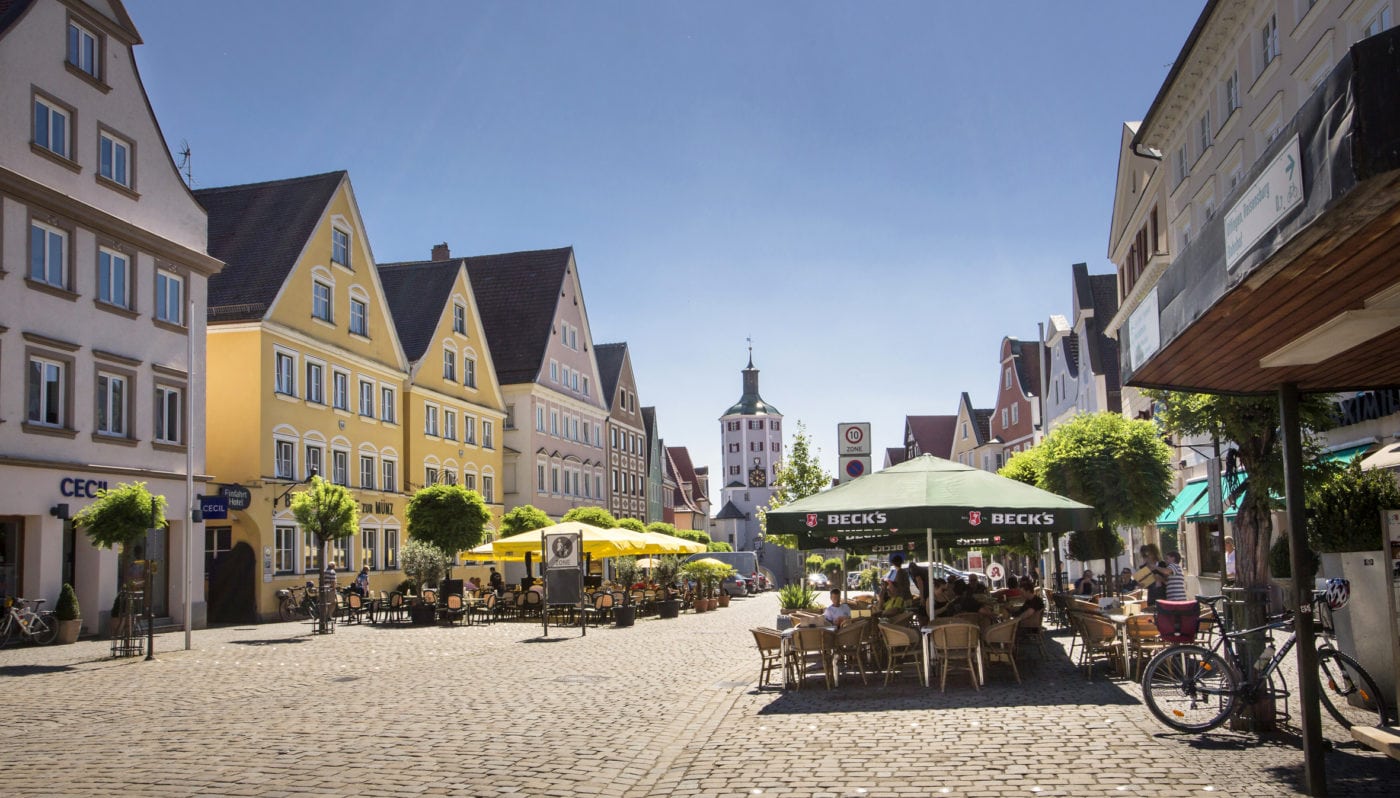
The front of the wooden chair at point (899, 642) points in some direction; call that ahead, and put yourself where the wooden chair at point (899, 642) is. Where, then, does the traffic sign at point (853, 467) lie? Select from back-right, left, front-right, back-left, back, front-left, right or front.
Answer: front-left

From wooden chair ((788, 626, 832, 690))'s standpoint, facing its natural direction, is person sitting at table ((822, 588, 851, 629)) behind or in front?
in front

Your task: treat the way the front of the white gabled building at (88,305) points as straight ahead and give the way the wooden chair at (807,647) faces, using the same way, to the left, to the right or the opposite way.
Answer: to the left

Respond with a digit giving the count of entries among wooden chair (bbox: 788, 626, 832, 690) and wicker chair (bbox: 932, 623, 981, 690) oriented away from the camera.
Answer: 2

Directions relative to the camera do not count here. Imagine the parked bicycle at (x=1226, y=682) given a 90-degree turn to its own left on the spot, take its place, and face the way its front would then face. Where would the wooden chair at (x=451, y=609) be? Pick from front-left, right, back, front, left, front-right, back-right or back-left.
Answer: front-left

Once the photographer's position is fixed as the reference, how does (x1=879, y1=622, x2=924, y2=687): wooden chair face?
facing away from the viewer and to the right of the viewer

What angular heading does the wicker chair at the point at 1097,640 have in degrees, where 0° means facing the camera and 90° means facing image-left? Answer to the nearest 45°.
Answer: approximately 225°

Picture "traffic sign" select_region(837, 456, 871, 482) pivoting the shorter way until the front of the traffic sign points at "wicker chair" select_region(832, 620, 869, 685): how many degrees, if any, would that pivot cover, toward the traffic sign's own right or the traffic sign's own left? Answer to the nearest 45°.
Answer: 0° — it already faces it

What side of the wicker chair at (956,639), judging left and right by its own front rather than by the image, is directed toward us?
back

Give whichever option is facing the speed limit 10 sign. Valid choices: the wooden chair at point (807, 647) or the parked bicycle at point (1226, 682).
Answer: the wooden chair

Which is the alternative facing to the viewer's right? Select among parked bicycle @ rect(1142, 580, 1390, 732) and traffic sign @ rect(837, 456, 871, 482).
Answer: the parked bicycle
